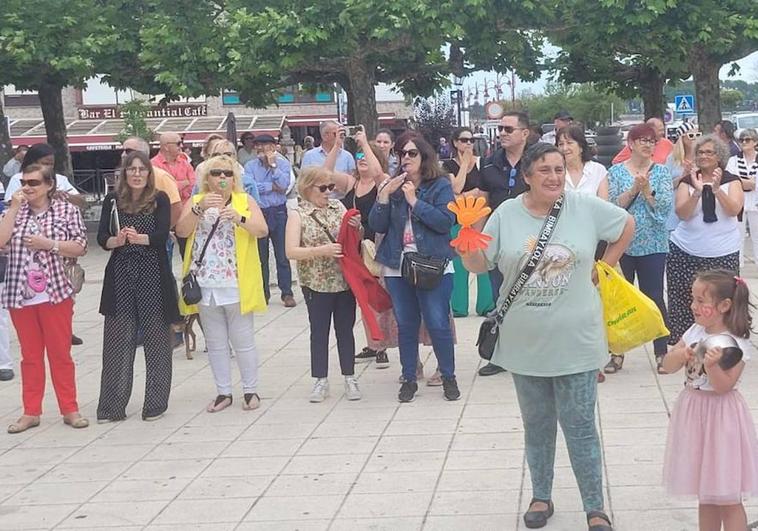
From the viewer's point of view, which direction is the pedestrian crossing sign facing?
toward the camera

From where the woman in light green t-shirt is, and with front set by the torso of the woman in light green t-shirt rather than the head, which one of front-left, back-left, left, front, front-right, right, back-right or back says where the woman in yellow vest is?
back-right

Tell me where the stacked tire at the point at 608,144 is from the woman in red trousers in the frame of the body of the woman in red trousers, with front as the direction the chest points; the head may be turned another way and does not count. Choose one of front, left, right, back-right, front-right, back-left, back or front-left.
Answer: back-left

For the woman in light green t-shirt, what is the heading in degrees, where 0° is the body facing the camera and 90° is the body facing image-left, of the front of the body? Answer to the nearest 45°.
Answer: approximately 0°

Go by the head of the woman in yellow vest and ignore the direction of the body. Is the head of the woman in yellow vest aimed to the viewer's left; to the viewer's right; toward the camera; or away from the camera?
toward the camera

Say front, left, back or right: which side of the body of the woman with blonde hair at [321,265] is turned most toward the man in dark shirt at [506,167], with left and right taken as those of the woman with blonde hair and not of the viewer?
left

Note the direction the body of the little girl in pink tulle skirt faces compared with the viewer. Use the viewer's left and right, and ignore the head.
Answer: facing the viewer and to the left of the viewer

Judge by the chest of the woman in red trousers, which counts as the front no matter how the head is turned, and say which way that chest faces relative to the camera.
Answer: toward the camera

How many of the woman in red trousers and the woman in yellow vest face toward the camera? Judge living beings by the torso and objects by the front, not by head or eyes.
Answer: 2

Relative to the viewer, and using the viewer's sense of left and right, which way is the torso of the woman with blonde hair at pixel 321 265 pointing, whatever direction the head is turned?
facing the viewer and to the right of the viewer

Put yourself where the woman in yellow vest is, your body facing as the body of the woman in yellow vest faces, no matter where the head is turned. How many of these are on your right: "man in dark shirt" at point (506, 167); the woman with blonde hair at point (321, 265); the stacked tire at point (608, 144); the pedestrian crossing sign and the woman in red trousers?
1

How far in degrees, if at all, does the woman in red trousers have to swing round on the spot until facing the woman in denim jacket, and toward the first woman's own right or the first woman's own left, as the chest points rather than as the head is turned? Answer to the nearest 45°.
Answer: approximately 90° to the first woman's own left

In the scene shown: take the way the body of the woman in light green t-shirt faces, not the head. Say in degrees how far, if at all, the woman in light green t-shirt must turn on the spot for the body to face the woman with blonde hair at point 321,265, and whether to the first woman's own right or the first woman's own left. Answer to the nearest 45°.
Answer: approximately 135° to the first woman's own right

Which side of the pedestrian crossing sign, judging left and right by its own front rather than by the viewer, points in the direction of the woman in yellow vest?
front

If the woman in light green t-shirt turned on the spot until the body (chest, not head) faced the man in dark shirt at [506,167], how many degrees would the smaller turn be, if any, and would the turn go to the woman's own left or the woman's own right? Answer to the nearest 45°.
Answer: approximately 180°

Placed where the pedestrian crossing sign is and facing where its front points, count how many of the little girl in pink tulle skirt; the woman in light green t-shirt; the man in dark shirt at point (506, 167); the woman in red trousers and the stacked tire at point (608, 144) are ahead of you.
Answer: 5

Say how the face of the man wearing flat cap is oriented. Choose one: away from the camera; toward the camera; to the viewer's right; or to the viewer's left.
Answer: toward the camera

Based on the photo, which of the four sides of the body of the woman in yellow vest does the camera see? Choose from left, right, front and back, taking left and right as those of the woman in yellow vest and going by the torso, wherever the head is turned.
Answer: front

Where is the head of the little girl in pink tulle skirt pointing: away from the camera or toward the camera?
toward the camera
